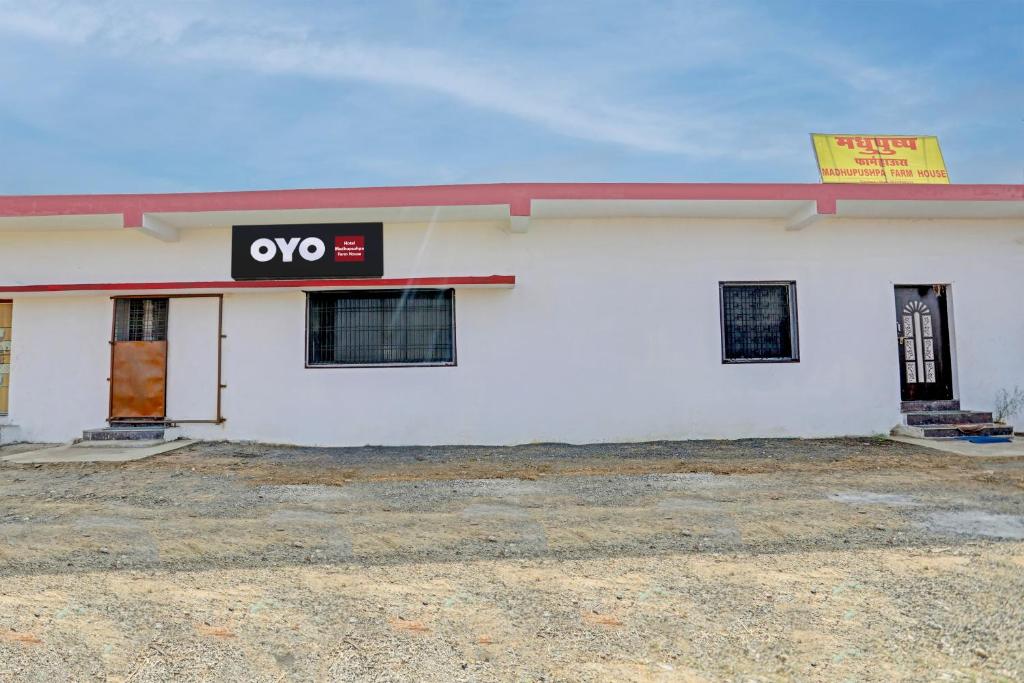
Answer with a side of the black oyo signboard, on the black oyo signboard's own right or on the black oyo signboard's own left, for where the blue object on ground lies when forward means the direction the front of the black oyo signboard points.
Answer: on the black oyo signboard's own left

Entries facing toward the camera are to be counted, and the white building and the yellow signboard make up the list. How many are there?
2

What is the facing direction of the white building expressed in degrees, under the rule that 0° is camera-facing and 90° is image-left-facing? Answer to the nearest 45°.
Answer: approximately 0°

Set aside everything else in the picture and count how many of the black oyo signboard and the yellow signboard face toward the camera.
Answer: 2

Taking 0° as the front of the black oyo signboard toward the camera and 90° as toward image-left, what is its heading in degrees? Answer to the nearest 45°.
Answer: approximately 0°

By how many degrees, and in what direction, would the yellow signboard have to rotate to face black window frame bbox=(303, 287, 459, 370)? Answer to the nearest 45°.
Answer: approximately 45° to its right
